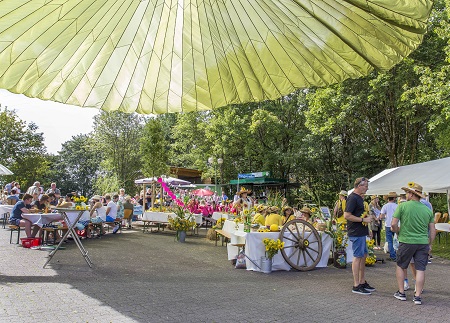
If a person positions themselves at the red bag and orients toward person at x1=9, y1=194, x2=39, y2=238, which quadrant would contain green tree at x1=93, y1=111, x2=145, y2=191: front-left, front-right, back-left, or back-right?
front-right

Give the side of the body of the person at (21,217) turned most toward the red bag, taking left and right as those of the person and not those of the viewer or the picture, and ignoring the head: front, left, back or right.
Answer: front

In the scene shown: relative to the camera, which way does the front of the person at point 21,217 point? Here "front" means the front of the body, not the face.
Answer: to the viewer's right

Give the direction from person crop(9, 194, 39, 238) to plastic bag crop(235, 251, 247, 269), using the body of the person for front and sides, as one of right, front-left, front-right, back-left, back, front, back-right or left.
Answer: front-right

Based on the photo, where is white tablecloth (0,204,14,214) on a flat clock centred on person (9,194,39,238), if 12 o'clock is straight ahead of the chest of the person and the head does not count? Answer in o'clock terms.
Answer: The white tablecloth is roughly at 9 o'clock from the person.

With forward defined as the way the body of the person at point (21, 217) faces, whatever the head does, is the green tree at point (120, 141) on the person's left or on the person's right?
on the person's left
